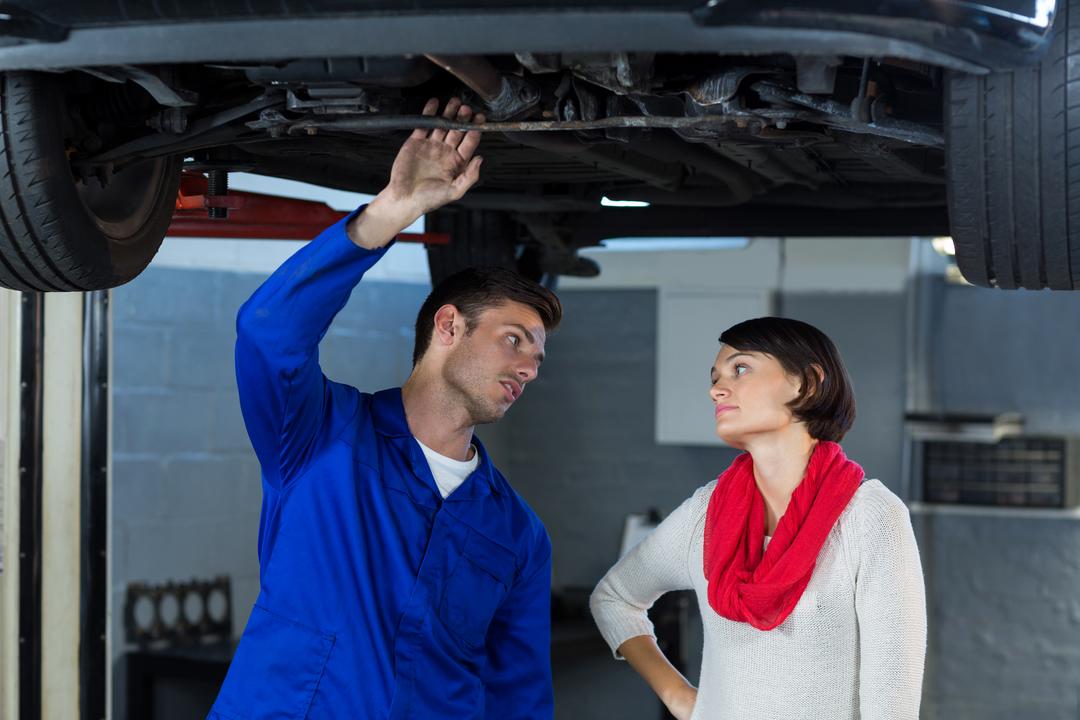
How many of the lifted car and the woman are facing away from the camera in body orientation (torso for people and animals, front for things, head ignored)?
0

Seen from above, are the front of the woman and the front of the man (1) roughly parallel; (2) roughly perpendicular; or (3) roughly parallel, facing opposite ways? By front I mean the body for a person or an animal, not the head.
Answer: roughly perpendicular

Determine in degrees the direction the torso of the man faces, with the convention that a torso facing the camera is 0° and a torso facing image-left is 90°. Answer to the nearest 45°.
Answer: approximately 315°

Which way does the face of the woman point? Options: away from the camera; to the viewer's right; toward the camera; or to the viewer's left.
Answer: to the viewer's left

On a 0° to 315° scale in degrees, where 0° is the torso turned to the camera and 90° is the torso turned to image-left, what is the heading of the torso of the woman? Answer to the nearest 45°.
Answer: approximately 45°
